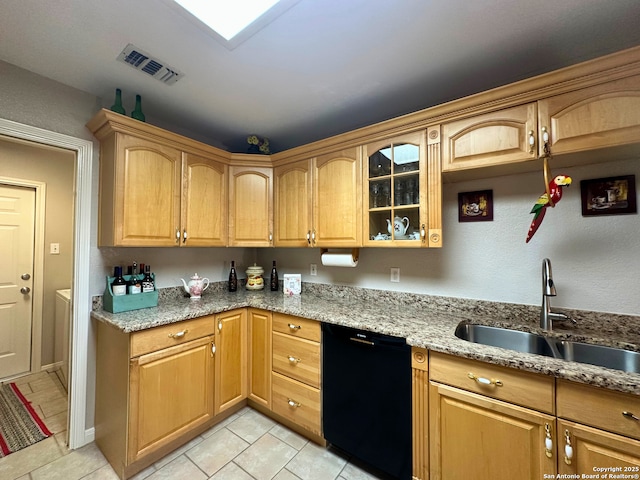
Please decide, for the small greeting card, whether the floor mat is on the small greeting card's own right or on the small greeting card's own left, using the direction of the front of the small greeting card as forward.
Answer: on the small greeting card's own right

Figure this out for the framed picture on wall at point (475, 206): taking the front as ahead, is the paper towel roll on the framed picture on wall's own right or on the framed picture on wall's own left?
on the framed picture on wall's own right

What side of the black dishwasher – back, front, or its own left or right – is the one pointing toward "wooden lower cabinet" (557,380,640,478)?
left

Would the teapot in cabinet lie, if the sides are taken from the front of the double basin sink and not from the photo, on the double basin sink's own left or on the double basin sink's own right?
on the double basin sink's own right

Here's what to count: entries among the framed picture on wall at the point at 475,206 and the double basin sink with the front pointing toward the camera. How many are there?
2

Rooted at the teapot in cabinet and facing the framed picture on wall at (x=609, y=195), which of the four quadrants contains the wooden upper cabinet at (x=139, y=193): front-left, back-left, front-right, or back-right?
back-right
